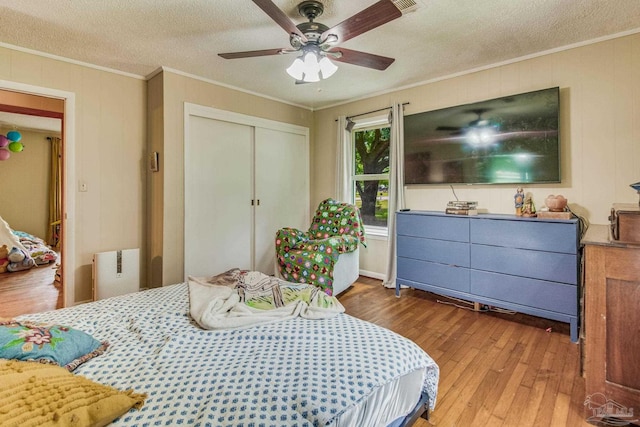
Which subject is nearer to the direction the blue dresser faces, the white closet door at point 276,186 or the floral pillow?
the floral pillow

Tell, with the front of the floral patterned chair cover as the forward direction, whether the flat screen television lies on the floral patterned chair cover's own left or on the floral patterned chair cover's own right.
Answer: on the floral patterned chair cover's own left

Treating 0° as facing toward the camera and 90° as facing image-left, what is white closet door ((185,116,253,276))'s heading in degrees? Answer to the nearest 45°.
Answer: approximately 315°
